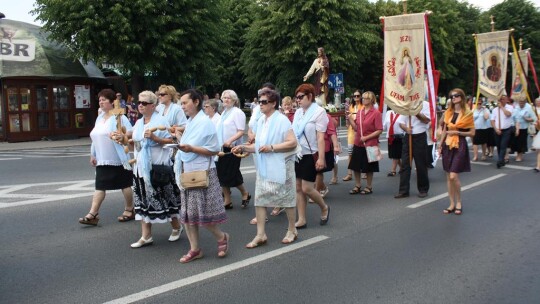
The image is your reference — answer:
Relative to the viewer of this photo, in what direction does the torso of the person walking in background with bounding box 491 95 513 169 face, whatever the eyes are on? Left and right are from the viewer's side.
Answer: facing the viewer and to the left of the viewer

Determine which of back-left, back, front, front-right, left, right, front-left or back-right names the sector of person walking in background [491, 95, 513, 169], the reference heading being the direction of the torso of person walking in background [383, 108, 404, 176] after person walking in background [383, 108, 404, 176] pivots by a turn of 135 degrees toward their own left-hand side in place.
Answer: front-left

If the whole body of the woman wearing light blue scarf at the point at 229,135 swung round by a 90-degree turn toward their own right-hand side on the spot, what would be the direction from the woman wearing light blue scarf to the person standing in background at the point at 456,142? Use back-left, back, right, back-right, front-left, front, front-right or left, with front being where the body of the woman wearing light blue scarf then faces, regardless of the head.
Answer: back-right

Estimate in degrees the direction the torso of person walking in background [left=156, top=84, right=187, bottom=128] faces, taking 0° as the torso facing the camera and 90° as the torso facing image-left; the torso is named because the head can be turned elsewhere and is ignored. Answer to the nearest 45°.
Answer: approximately 45°

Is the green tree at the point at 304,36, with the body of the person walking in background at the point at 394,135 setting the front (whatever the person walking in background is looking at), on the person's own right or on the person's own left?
on the person's own right

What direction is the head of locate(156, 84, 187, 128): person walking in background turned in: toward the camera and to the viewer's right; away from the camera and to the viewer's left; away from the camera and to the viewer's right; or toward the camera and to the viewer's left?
toward the camera and to the viewer's left

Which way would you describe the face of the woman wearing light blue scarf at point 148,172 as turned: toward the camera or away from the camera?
toward the camera

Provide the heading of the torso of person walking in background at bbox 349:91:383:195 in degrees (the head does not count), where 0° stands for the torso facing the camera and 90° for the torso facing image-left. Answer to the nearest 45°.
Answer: approximately 45°

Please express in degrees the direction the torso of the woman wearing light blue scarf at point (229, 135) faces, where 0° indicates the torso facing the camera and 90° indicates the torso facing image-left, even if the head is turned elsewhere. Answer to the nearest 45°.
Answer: approximately 45°

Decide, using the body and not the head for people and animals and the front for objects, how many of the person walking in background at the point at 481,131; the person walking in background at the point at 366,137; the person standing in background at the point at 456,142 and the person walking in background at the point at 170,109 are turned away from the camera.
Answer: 0

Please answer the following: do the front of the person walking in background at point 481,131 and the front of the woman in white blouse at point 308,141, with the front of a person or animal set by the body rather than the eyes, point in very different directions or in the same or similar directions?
same or similar directions

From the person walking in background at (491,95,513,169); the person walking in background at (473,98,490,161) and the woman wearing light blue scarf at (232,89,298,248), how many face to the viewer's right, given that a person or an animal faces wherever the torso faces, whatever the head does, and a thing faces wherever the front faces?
0

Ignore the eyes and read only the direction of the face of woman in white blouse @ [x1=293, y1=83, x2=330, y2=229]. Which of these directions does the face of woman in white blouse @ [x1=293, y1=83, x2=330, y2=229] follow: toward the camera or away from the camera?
toward the camera

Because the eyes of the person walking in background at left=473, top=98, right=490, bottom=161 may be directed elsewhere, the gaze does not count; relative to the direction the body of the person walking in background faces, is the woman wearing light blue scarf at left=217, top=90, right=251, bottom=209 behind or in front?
in front
